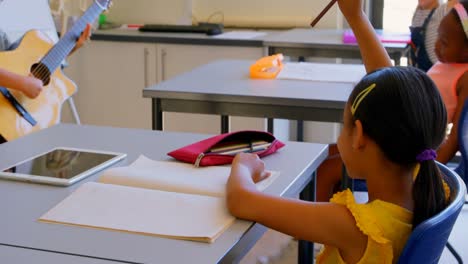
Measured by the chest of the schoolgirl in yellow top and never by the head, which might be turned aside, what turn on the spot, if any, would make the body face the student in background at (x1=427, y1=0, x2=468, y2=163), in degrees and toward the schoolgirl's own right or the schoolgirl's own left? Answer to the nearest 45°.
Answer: approximately 45° to the schoolgirl's own right

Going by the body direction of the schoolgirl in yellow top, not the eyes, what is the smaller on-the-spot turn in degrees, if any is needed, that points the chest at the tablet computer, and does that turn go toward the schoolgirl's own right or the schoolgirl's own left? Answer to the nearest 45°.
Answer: approximately 45° to the schoolgirl's own left

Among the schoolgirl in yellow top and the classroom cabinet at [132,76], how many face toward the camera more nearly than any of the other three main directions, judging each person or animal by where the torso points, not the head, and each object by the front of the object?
1

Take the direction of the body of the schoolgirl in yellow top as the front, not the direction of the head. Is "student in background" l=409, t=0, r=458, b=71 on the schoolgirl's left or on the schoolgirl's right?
on the schoolgirl's right

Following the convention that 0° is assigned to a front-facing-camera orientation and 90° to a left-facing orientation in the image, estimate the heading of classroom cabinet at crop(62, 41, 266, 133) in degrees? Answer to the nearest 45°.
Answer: approximately 0°

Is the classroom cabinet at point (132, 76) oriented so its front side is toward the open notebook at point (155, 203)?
yes

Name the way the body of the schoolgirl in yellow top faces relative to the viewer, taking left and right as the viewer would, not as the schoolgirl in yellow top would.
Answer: facing away from the viewer and to the left of the viewer

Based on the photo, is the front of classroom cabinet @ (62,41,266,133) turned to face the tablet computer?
yes

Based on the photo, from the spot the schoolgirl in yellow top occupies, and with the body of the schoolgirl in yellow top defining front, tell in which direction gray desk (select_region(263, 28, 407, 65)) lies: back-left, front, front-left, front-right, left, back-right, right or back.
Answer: front-right
